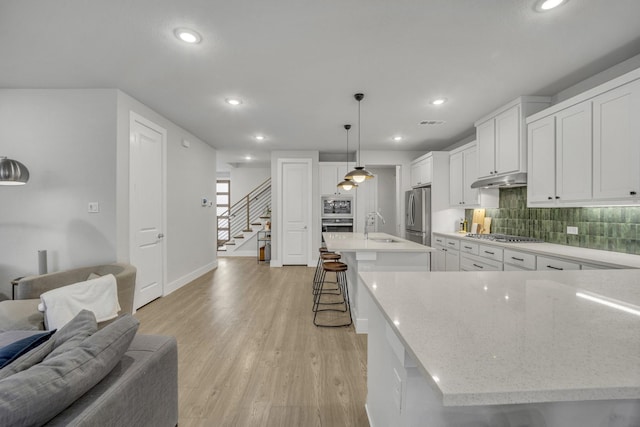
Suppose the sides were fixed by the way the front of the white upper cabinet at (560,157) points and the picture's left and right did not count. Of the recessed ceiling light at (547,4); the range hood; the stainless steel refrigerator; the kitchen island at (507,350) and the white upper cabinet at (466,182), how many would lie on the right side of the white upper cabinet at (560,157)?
3

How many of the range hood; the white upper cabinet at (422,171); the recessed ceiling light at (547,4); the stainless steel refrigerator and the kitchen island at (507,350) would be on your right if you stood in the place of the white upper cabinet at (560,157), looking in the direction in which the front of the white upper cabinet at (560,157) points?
3

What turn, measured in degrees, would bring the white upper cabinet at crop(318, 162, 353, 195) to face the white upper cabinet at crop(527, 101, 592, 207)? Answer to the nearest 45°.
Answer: approximately 45° to its left

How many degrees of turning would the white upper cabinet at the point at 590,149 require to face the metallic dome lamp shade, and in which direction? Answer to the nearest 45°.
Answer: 0° — it already faces it

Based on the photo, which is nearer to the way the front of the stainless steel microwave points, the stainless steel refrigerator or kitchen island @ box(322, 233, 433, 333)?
the kitchen island

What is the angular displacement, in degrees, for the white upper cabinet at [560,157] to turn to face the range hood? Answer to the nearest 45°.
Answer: approximately 90° to its right

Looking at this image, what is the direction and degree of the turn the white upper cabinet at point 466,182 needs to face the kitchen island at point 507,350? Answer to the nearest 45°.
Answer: approximately 45° to its left

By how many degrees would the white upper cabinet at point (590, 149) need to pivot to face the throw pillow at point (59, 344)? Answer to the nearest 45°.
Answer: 0° — it already faces it

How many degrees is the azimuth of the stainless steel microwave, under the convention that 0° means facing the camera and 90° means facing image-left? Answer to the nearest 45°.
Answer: approximately 0°

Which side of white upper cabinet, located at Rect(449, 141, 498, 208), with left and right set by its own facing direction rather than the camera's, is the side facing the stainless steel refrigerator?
right

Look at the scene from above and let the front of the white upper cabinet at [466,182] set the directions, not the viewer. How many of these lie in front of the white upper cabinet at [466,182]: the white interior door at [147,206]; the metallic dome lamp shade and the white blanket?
3

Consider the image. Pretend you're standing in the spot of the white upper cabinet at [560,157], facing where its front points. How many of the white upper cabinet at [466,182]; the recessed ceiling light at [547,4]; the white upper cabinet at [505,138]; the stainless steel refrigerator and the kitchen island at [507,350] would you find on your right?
3

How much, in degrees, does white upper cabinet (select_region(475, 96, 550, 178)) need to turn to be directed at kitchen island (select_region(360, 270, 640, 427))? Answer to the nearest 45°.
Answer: approximately 45° to its left

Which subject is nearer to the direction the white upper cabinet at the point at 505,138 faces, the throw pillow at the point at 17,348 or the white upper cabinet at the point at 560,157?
the throw pillow

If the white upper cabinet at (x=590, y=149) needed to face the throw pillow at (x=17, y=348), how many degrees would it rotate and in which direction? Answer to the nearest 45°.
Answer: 0° — it already faces it

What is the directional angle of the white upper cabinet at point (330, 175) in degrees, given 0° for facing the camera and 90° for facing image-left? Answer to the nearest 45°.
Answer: approximately 0°

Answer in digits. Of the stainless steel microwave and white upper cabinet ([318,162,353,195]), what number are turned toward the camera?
2

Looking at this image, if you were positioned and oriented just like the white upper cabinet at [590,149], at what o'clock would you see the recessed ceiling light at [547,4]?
The recessed ceiling light is roughly at 11 o'clock from the white upper cabinet.

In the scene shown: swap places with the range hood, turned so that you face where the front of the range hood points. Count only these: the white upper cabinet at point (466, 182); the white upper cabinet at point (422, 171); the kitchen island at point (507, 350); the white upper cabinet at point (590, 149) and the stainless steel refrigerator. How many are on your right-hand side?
3
